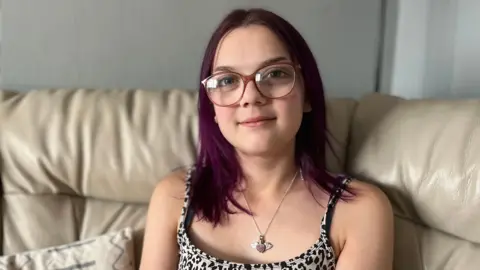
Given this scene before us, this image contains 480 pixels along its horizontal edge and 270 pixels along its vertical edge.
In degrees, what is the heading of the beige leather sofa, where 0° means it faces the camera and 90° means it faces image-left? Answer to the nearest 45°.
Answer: approximately 0°
